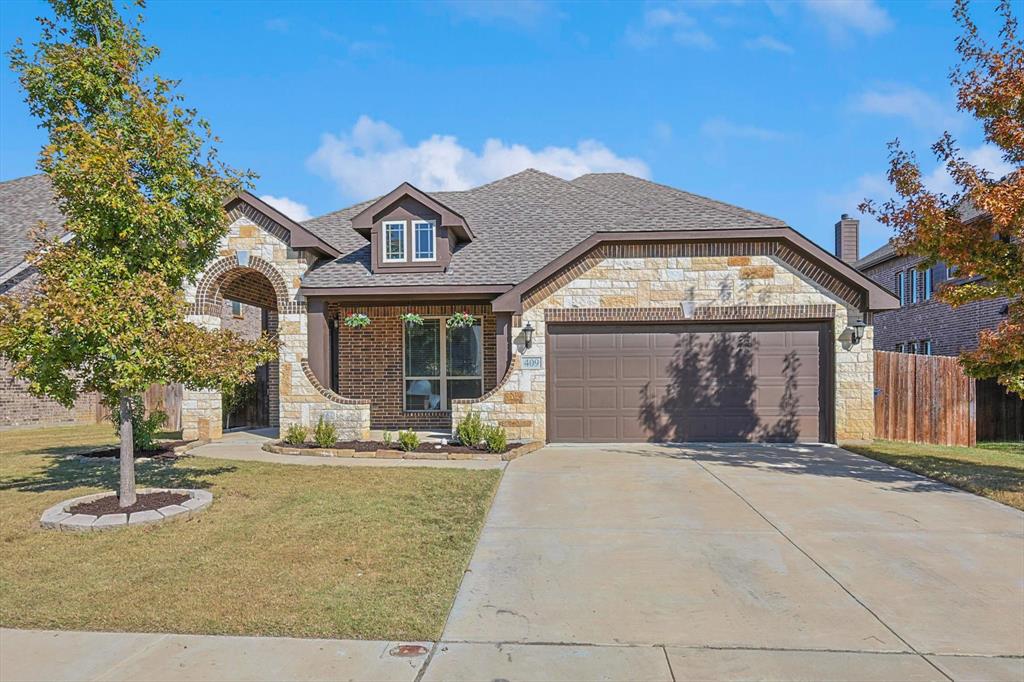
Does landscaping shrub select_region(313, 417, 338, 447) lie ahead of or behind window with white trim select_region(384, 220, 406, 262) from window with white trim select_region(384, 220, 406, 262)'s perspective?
ahead

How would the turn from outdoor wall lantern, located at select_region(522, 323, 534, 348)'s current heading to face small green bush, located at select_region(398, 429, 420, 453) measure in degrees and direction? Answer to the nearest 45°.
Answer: approximately 45° to its right

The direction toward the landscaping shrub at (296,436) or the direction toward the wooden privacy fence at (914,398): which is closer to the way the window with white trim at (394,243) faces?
the landscaping shrub

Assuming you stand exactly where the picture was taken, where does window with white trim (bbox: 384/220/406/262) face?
facing the viewer

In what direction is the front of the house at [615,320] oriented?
toward the camera

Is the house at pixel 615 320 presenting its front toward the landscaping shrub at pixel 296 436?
no

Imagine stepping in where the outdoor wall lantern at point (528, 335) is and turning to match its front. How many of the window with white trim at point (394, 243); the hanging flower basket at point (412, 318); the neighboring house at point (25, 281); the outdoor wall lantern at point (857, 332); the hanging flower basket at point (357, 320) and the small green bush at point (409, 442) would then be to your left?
1

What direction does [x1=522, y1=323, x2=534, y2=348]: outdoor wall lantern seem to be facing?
toward the camera

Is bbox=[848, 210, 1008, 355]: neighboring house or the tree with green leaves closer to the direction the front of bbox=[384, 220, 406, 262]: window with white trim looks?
the tree with green leaves

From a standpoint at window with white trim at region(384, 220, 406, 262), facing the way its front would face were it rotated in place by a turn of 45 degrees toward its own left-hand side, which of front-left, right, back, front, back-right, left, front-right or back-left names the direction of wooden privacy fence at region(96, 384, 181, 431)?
back

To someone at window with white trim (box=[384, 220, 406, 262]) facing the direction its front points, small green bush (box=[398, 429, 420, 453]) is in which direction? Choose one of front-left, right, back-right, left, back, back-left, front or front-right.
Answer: front

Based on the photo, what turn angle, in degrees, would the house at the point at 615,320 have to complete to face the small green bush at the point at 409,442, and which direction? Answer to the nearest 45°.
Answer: approximately 45° to its right

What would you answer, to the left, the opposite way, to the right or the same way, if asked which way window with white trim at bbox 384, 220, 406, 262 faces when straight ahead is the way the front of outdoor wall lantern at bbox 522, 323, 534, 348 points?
the same way
